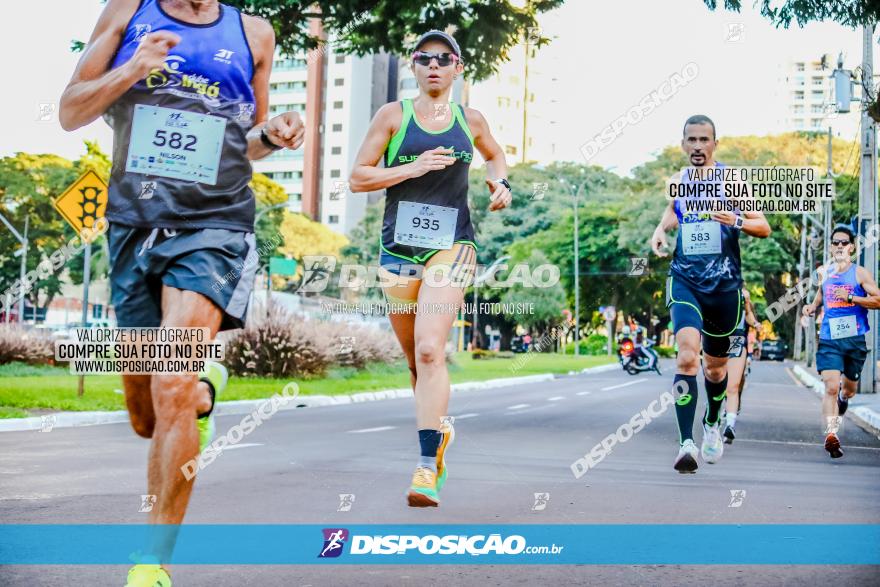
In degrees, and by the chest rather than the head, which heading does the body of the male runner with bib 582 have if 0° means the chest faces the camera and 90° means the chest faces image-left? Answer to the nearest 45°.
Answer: approximately 0°

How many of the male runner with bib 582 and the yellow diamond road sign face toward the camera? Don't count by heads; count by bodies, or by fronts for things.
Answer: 2

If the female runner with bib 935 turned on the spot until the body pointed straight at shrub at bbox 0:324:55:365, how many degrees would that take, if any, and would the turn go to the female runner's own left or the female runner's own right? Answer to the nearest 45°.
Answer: approximately 135° to the female runner's own right

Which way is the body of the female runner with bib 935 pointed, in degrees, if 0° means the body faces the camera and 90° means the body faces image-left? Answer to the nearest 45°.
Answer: approximately 0°
